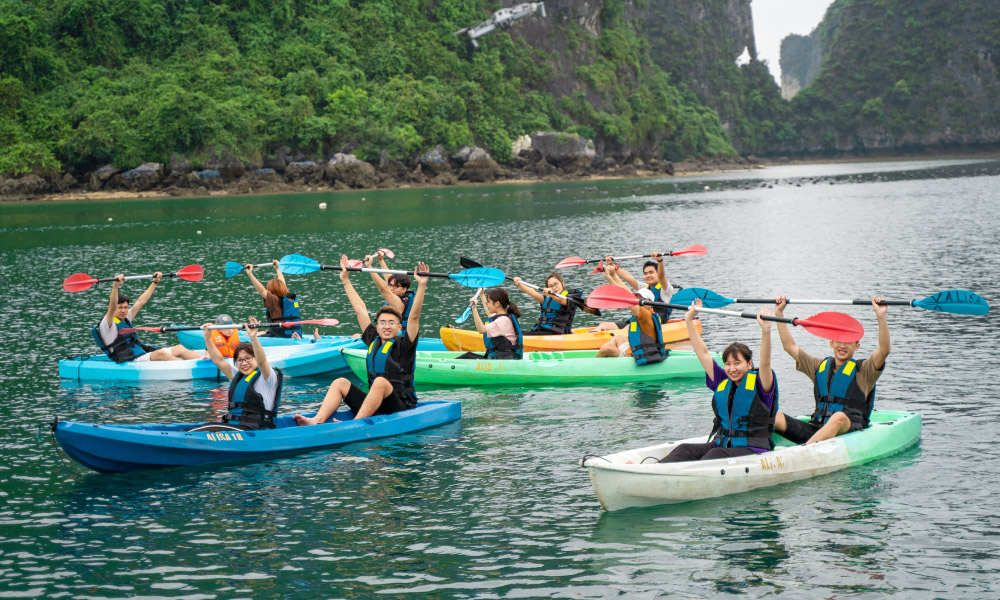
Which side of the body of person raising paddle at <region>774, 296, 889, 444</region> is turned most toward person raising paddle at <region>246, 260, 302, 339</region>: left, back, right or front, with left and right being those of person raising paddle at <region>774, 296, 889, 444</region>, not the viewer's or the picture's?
right

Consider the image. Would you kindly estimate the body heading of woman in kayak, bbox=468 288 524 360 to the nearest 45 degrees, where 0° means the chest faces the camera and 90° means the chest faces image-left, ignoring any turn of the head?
approximately 90°

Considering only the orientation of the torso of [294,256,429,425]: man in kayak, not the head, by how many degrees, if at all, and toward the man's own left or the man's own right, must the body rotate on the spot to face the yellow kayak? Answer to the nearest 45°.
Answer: approximately 180°

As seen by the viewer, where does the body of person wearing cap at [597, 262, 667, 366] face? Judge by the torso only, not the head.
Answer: to the viewer's left

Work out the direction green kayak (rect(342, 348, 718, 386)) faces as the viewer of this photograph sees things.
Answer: facing to the left of the viewer

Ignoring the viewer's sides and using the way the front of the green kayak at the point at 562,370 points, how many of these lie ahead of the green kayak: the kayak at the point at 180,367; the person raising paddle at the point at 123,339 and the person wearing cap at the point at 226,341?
3
